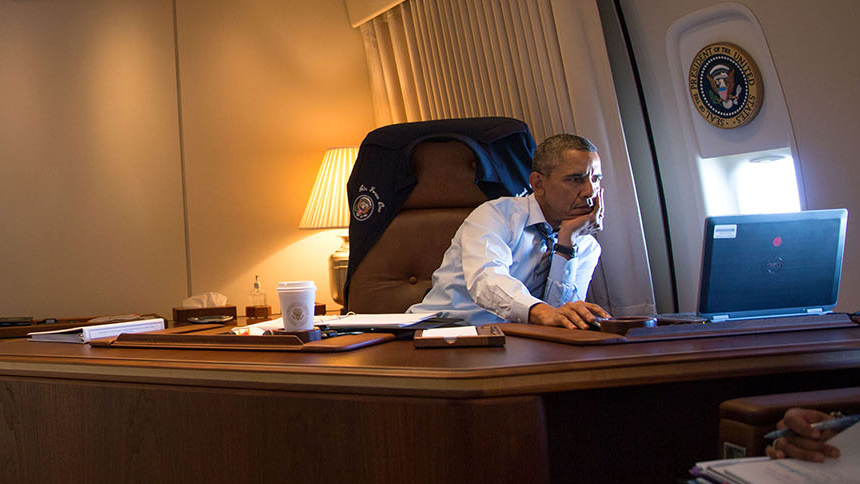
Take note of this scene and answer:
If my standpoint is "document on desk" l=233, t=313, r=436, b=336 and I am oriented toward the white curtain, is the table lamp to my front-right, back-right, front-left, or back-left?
front-left

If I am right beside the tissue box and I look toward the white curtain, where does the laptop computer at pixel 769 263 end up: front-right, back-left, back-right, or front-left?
front-right

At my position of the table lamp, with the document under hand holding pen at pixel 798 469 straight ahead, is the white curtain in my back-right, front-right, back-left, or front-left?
front-left

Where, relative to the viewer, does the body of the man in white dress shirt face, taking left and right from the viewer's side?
facing the viewer and to the right of the viewer

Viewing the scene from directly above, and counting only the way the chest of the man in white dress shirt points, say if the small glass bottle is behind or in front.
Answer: behind

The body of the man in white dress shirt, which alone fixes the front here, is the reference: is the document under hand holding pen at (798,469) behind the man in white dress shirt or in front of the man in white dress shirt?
in front
